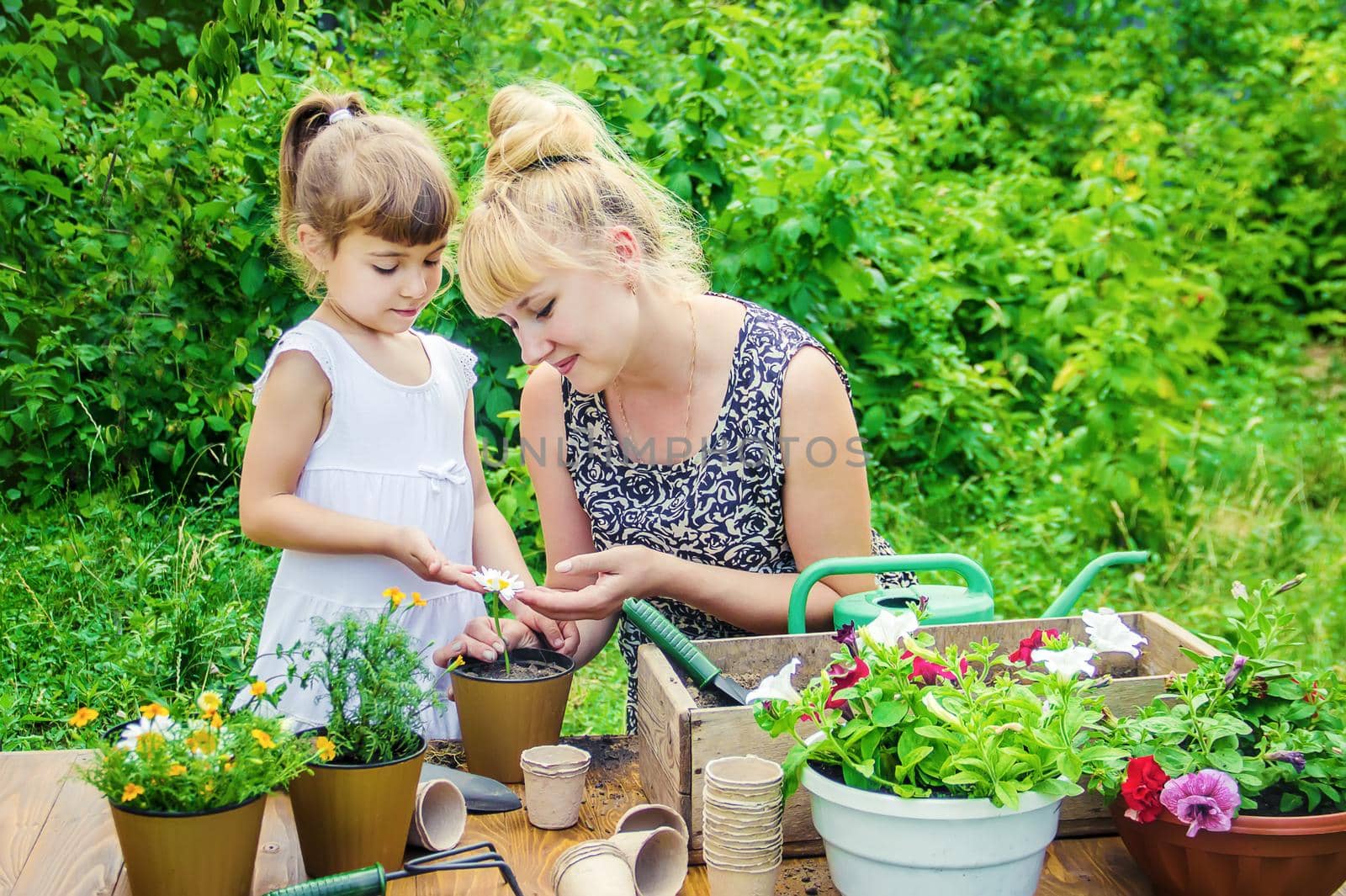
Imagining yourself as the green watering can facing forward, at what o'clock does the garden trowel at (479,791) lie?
The garden trowel is roughly at 5 o'clock from the green watering can.

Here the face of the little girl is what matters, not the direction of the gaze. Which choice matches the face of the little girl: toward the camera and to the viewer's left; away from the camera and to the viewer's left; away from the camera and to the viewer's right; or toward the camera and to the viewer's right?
toward the camera and to the viewer's right

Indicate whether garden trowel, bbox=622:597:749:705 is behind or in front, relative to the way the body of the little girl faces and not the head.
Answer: in front

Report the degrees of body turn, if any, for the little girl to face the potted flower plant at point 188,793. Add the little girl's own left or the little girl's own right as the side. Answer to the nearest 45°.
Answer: approximately 45° to the little girl's own right

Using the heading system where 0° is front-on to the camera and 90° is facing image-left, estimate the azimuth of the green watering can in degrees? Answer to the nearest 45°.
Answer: approximately 270°

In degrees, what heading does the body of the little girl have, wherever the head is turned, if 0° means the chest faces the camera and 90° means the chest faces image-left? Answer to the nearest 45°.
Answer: approximately 315°

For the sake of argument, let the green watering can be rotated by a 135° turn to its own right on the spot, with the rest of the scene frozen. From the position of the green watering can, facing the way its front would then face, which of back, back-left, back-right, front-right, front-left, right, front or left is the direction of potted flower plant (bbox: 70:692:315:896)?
front

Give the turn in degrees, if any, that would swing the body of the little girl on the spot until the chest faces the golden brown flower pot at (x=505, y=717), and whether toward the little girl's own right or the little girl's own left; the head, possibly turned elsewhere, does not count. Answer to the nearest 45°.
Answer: approximately 45° to the little girl's own right

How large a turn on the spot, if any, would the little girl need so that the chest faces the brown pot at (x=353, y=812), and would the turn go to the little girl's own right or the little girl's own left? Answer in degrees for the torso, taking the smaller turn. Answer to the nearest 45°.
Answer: approximately 45° to the little girl's own right
